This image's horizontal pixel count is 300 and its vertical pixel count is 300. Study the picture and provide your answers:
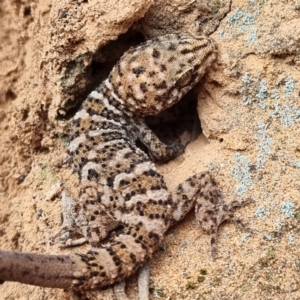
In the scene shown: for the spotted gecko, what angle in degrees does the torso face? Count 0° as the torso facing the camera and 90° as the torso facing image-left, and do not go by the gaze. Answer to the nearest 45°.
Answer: approximately 225°

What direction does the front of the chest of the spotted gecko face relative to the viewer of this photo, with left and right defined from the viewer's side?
facing away from the viewer and to the right of the viewer
